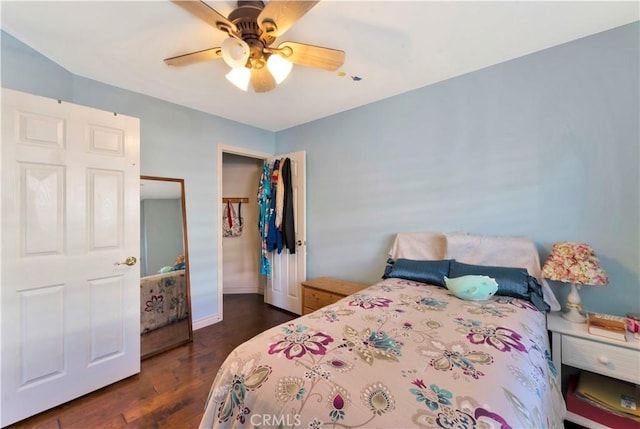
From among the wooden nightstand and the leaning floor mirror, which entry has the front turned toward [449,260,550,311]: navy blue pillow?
the leaning floor mirror

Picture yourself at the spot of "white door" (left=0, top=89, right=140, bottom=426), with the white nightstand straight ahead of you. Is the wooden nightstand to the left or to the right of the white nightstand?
left

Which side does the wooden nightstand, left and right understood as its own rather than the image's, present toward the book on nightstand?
left

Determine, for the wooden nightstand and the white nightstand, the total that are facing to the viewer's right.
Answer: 0

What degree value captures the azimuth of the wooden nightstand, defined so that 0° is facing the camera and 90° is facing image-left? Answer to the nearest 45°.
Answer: approximately 45°

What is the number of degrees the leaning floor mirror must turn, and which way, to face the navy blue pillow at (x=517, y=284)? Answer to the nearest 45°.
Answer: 0° — it already faces it

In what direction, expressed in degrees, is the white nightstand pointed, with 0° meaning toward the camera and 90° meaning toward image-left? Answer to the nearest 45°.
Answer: approximately 45°

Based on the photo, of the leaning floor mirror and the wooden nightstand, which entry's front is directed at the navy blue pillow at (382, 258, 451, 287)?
the leaning floor mirror

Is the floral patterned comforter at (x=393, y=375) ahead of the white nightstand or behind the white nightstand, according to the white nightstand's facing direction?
ahead

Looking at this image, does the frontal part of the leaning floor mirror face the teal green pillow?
yes

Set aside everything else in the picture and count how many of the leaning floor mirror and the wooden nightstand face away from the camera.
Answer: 0

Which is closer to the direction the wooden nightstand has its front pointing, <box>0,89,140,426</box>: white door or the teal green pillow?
the white door

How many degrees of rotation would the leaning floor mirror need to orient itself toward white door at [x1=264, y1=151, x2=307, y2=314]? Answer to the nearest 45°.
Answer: approximately 45° to its left

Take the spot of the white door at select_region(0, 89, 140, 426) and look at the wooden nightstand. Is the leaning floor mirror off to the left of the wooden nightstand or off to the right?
left

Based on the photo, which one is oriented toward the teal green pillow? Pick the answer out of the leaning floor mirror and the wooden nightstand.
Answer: the leaning floor mirror

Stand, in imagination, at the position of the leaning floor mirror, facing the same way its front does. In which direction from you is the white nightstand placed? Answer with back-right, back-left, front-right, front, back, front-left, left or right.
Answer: front

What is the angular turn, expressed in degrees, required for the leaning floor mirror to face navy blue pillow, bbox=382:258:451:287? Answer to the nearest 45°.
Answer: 0° — it already faces it

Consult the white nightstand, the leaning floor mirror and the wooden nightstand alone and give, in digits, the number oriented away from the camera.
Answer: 0
